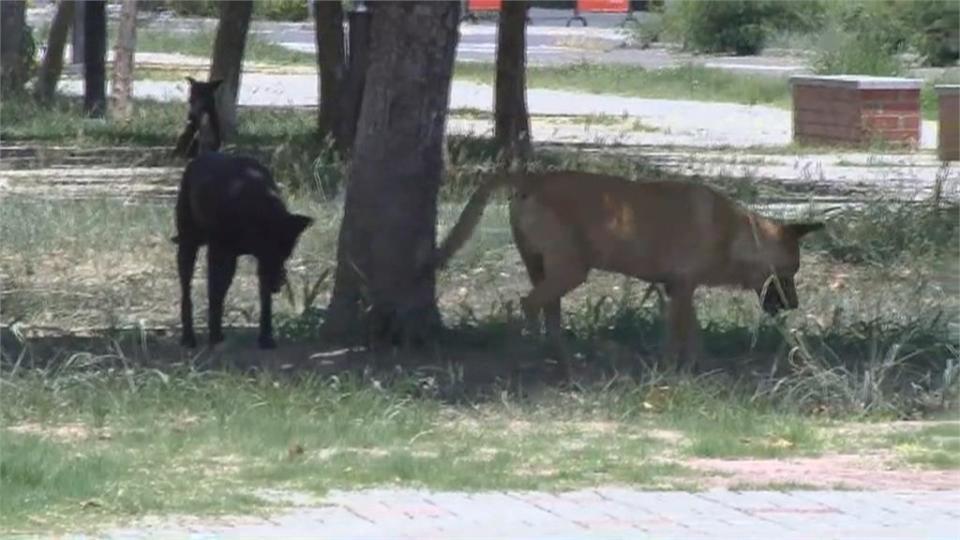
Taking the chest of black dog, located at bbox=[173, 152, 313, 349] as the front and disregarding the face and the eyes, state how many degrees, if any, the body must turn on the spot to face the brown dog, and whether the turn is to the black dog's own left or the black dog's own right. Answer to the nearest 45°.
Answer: approximately 45° to the black dog's own left

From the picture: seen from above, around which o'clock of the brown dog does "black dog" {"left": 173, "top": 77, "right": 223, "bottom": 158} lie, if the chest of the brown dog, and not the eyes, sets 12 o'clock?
The black dog is roughly at 8 o'clock from the brown dog.

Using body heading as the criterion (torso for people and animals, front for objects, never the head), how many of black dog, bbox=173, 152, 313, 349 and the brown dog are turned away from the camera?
0

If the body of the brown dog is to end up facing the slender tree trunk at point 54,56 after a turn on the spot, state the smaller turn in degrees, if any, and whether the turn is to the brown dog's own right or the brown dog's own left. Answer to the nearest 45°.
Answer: approximately 135° to the brown dog's own left

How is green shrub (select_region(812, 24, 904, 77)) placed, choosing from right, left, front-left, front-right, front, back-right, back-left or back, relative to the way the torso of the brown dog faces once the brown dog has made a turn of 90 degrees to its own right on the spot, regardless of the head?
back

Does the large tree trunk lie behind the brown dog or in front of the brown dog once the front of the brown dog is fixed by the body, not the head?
behind

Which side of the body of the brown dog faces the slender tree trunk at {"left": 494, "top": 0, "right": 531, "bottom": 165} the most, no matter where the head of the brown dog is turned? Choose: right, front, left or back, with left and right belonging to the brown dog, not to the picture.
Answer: left

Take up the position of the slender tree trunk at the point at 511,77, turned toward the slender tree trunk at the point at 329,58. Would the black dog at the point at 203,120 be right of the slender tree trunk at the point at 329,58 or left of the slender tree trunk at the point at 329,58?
left

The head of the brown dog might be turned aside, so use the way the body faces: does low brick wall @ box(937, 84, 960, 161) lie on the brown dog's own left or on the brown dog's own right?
on the brown dog's own left

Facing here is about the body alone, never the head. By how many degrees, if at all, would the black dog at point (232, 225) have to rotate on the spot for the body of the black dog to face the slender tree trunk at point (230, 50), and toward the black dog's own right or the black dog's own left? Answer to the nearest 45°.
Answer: approximately 135° to the black dog's own left

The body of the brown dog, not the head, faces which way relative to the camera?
to the viewer's right

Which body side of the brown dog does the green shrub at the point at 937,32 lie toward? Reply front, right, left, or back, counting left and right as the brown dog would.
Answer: left

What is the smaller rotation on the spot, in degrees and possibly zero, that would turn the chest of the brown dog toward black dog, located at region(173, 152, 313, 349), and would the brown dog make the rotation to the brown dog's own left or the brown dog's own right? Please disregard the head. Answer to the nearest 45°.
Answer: approximately 180°

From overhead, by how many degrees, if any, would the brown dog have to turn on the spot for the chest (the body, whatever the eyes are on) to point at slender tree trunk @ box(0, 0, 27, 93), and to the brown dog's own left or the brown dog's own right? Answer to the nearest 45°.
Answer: approximately 135° to the brown dog's own left
